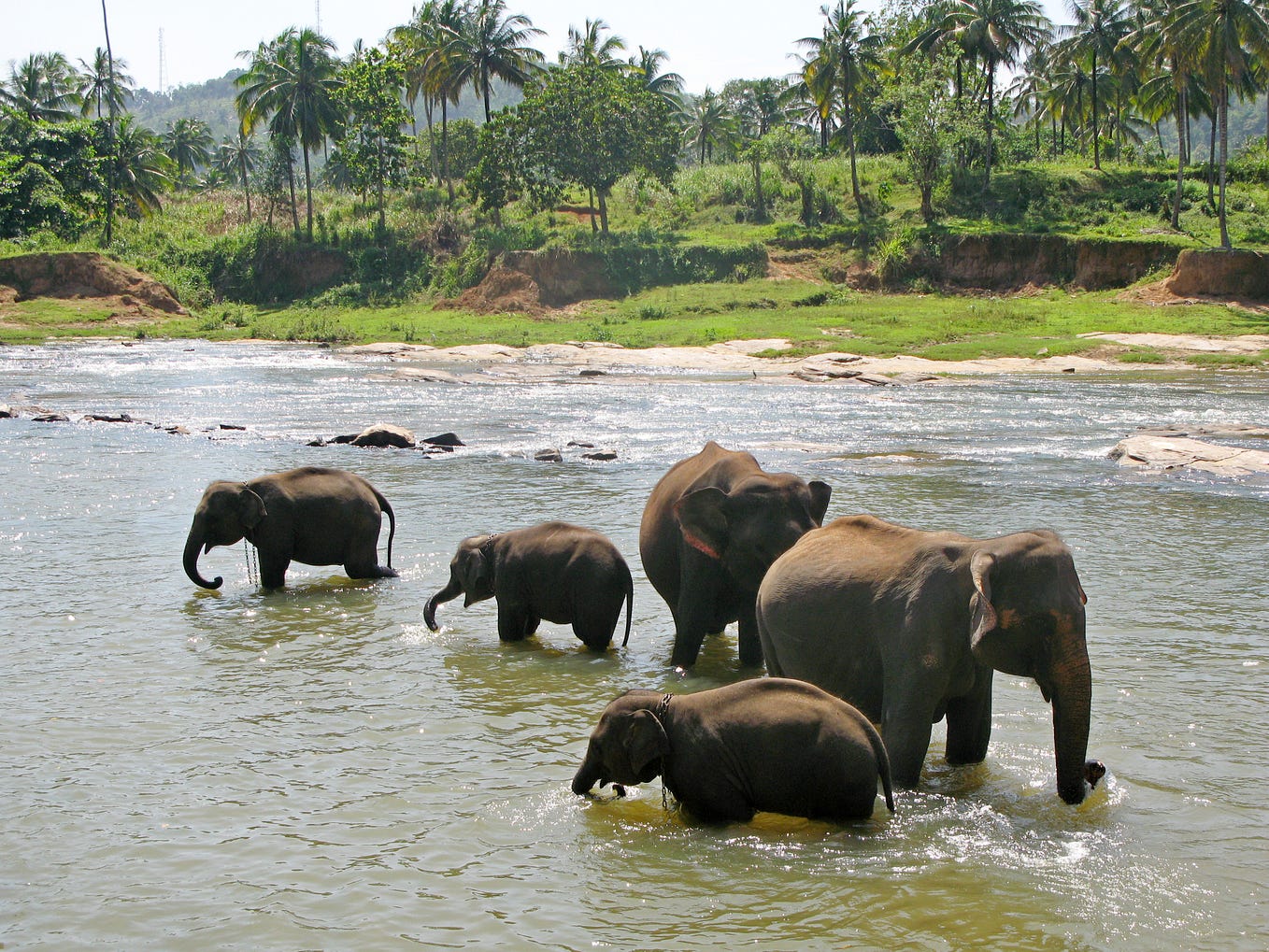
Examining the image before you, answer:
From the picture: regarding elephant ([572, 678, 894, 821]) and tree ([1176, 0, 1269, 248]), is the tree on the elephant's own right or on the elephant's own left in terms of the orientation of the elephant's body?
on the elephant's own right

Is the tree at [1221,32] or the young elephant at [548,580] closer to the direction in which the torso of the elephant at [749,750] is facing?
the young elephant

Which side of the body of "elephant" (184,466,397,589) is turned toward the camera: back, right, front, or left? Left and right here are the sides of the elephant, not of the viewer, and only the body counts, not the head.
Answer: left

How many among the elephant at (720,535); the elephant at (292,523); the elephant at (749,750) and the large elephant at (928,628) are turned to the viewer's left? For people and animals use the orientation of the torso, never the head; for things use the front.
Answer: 2

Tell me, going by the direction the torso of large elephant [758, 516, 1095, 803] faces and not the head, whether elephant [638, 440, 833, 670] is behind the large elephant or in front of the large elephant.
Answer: behind

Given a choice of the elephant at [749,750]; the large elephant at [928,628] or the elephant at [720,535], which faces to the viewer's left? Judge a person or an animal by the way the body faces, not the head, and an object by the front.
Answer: the elephant at [749,750]

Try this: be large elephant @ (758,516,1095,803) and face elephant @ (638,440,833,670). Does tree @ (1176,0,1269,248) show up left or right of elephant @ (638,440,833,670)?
right

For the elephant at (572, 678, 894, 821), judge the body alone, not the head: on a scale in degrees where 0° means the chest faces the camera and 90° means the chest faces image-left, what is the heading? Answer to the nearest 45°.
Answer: approximately 90°

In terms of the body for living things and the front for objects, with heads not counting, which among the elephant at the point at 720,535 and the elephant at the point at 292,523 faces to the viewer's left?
the elephant at the point at 292,523

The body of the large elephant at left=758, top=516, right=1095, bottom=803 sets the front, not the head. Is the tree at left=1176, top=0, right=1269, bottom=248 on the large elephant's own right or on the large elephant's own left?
on the large elephant's own left

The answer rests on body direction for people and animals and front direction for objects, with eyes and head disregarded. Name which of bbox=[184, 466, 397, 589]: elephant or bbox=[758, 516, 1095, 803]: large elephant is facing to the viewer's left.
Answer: the elephant

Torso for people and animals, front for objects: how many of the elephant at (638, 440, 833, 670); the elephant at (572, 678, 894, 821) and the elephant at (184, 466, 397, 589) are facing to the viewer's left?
2
